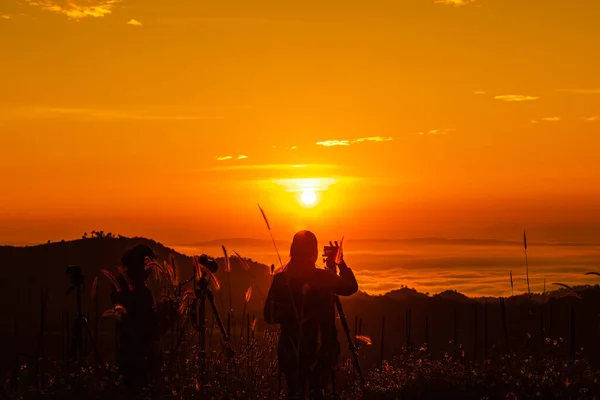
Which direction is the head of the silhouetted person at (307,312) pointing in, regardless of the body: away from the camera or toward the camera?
away from the camera
